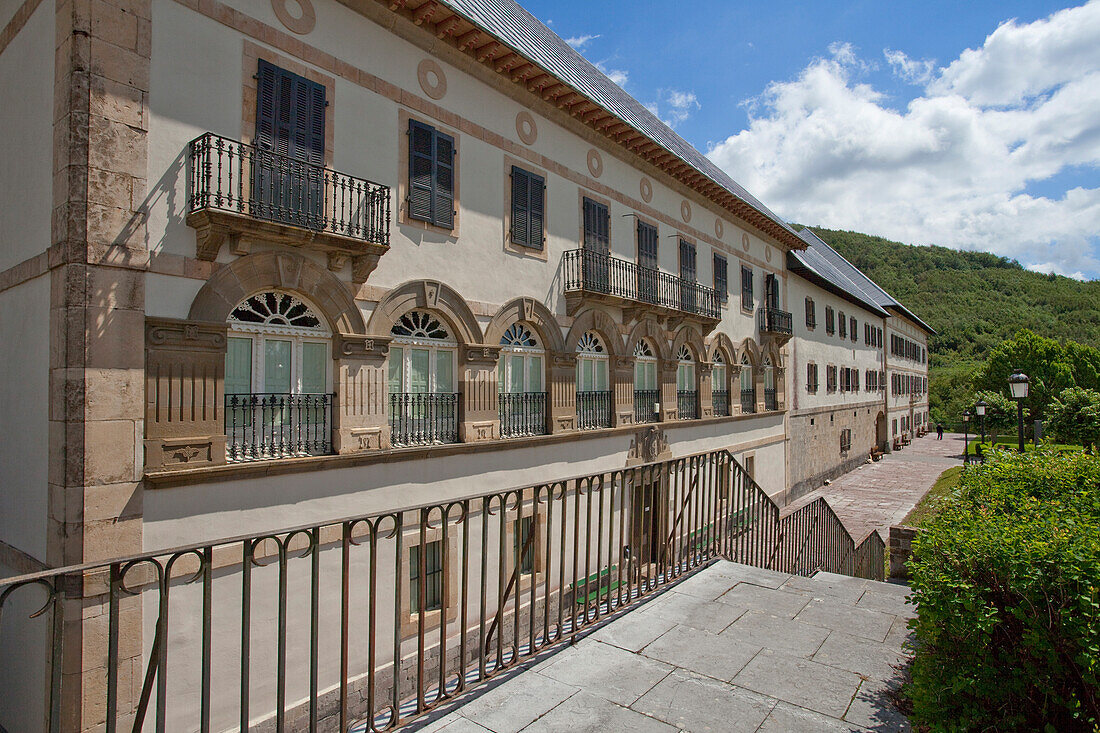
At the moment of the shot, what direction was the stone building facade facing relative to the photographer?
facing the viewer and to the right of the viewer

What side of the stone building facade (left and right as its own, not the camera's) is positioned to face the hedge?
front

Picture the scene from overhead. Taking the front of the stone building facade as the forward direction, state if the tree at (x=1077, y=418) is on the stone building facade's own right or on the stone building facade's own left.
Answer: on the stone building facade's own left

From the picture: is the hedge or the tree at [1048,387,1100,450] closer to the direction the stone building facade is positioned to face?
the hedge

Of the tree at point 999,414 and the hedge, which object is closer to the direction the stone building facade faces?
the hedge

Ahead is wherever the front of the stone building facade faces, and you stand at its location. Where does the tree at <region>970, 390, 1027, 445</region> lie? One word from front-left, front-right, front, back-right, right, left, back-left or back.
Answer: left
